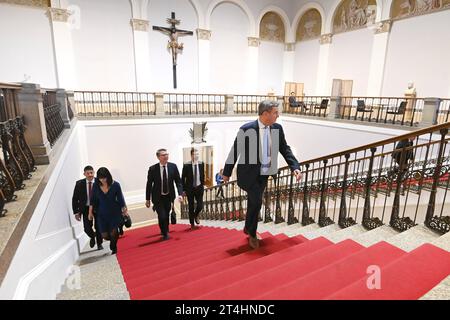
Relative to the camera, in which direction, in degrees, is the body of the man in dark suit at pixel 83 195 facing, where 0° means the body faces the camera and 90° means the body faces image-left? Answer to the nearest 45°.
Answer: approximately 315°

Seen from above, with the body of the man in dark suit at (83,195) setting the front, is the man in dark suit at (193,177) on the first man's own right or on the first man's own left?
on the first man's own left

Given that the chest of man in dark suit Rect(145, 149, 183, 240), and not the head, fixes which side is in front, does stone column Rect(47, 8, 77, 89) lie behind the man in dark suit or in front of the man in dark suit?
behind

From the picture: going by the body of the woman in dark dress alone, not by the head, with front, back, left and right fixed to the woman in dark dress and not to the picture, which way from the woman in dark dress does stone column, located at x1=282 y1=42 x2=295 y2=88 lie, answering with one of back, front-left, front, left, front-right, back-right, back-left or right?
back-left

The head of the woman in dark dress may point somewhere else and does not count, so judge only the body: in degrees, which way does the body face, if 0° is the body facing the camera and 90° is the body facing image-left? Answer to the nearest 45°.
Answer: approximately 0°

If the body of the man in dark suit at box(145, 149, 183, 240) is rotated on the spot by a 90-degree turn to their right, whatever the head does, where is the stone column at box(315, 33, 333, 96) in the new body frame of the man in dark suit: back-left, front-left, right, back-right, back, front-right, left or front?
back-right

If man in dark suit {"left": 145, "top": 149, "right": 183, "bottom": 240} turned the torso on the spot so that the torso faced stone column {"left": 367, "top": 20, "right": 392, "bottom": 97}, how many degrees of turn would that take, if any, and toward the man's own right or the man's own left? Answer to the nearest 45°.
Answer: approximately 135° to the man's own left

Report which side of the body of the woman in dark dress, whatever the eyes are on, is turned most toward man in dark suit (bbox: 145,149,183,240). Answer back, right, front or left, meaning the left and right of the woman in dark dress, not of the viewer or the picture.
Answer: left

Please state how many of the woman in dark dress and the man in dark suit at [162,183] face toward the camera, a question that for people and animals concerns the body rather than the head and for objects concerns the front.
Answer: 2

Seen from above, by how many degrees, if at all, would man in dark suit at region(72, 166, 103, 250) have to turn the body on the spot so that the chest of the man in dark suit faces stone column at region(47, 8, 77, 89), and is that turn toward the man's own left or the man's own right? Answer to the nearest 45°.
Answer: approximately 135° to the man's own left

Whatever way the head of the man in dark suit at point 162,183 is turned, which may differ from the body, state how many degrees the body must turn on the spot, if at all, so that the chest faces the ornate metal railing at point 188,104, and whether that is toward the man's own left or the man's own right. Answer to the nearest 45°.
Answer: approximately 180°

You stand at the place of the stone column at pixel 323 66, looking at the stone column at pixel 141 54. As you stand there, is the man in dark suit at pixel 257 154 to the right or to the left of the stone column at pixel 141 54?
left
